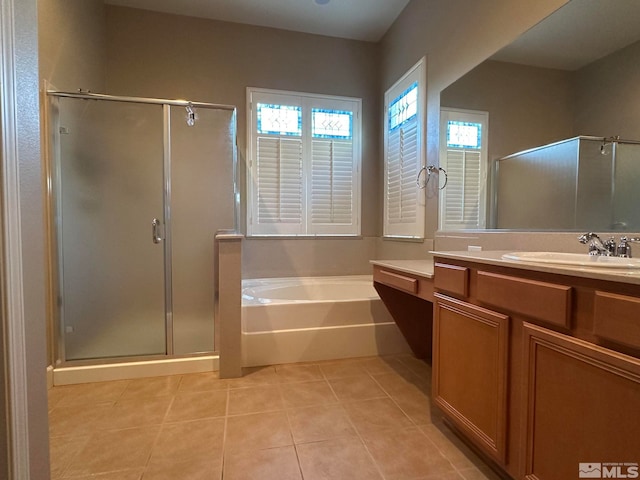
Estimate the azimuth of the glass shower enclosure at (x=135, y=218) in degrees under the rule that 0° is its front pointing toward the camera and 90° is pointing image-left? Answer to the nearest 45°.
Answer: approximately 0°

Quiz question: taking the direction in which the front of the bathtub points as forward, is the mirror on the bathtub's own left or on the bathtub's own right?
on the bathtub's own left

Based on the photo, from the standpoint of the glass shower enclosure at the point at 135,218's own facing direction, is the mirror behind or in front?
in front

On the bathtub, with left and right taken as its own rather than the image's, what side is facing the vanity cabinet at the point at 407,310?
left

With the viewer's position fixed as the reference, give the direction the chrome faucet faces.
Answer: facing the viewer and to the left of the viewer

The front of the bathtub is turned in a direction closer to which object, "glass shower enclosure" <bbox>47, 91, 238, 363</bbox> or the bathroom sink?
the bathroom sink

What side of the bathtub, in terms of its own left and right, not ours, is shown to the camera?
front

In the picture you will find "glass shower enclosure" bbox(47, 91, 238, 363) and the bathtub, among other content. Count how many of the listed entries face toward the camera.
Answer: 2

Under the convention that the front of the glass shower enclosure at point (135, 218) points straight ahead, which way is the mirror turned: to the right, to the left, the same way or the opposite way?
to the right

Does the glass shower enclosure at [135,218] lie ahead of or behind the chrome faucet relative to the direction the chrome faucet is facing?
ahead

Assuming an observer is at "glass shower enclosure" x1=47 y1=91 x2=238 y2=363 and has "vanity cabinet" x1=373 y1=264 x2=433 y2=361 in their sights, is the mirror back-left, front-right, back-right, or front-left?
front-right
